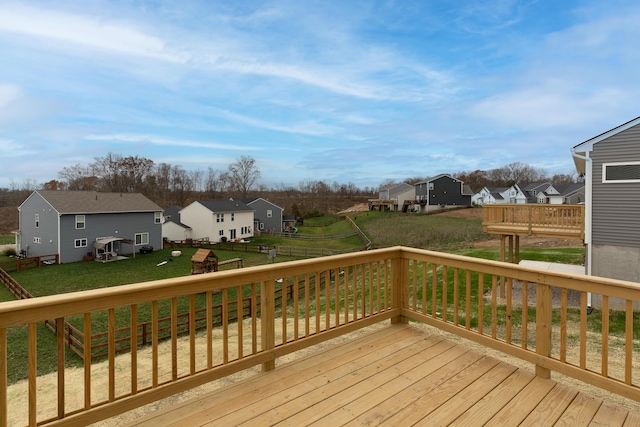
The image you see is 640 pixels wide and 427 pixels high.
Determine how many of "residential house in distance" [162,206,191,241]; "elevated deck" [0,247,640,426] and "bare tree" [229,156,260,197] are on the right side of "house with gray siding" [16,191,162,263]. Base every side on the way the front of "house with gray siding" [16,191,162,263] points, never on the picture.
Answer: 2

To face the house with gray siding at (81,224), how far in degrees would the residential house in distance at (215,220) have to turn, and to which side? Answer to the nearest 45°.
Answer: approximately 90° to its left

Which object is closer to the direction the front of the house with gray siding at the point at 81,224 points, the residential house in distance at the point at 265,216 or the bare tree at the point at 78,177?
the bare tree

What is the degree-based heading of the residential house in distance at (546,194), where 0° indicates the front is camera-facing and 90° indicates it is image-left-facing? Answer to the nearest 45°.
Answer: approximately 45°

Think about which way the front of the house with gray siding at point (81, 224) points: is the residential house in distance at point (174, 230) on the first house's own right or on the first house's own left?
on the first house's own right

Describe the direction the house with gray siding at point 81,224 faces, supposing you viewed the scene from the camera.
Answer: facing away from the viewer and to the left of the viewer
